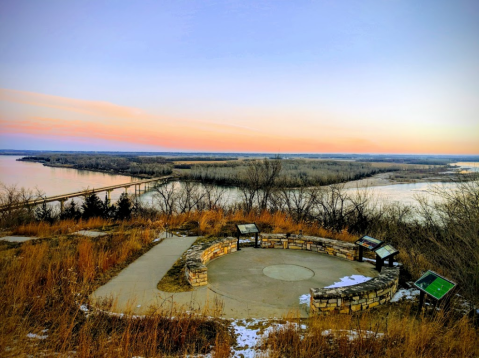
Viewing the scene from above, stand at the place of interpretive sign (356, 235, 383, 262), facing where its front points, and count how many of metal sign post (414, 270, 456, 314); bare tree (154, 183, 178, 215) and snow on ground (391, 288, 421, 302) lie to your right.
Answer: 1

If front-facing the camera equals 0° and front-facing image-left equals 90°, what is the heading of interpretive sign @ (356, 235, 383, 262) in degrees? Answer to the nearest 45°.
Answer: approximately 45°

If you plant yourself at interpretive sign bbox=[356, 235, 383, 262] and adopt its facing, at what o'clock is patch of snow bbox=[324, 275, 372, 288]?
The patch of snow is roughly at 11 o'clock from the interpretive sign.

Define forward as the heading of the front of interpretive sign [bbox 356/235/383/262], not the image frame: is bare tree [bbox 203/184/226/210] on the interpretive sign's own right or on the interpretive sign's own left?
on the interpretive sign's own right

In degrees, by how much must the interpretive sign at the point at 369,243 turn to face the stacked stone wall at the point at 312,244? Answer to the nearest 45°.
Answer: approximately 90° to its right

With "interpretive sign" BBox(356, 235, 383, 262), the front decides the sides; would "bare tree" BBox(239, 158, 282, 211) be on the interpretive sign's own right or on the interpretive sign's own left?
on the interpretive sign's own right

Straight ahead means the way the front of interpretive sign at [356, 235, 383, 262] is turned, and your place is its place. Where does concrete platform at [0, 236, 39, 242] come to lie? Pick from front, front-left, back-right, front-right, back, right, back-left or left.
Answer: front-right

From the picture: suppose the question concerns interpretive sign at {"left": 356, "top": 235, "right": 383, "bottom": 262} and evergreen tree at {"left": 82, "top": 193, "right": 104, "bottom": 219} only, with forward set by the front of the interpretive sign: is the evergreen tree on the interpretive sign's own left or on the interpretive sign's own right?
on the interpretive sign's own right

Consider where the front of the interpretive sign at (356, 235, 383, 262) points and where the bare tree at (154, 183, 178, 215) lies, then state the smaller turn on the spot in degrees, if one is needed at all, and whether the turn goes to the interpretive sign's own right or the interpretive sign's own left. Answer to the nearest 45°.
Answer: approximately 90° to the interpretive sign's own right
